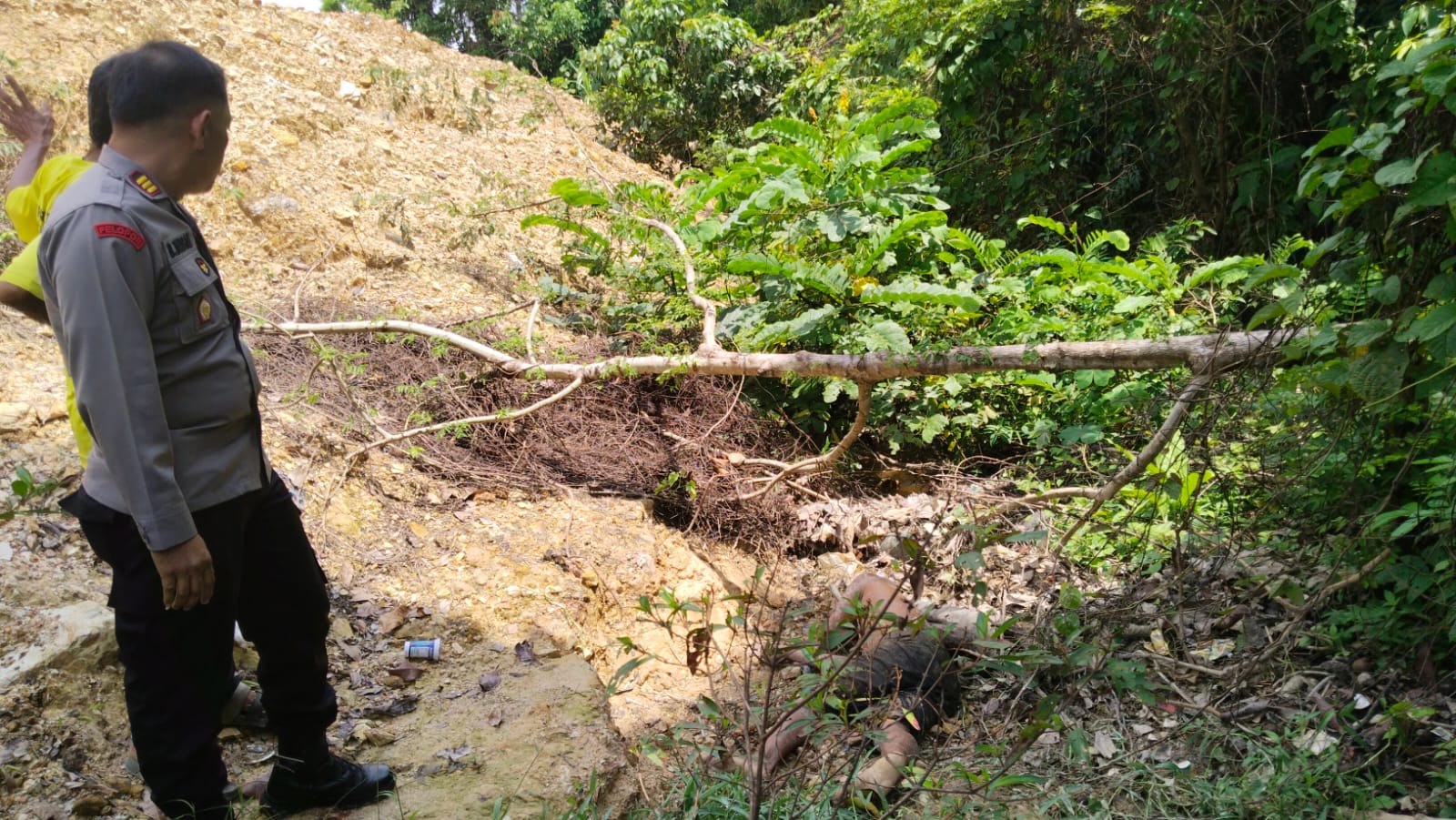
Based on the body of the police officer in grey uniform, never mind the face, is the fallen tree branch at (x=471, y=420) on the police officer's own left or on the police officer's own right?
on the police officer's own left

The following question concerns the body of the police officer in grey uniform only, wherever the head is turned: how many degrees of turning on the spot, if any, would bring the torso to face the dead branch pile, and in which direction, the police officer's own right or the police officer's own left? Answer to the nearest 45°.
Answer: approximately 45° to the police officer's own left

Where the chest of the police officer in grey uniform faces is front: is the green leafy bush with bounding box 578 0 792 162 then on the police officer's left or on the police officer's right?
on the police officer's left

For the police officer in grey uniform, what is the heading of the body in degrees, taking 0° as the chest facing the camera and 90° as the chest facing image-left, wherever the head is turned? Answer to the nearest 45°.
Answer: approximately 270°

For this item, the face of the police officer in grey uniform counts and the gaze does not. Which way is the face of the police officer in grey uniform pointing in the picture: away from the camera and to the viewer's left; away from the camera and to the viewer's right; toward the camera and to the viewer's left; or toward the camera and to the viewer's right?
away from the camera and to the viewer's right
